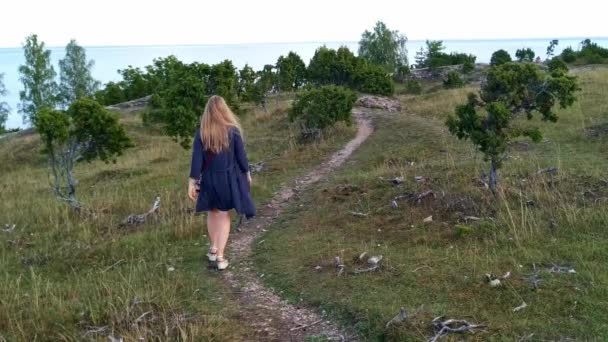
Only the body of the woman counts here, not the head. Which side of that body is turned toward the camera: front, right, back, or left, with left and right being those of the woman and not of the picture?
back

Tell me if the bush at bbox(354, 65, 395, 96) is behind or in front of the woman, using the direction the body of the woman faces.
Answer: in front

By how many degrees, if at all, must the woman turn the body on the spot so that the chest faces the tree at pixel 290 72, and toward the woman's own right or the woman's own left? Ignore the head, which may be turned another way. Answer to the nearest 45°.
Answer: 0° — they already face it

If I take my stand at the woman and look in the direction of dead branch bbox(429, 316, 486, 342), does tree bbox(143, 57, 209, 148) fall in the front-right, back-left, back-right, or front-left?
back-left

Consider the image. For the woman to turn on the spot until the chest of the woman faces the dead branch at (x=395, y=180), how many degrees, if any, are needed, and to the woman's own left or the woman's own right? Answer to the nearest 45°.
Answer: approximately 45° to the woman's own right

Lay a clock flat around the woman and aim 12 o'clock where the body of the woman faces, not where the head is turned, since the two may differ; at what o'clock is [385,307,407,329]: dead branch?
The dead branch is roughly at 5 o'clock from the woman.

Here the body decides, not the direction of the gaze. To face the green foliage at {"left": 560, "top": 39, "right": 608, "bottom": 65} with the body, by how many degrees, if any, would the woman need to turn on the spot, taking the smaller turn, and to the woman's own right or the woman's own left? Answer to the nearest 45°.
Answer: approximately 45° to the woman's own right

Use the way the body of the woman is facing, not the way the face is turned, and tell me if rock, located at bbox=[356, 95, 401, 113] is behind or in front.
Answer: in front

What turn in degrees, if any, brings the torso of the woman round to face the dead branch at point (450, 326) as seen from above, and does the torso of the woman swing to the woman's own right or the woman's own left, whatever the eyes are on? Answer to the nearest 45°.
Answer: approximately 135° to the woman's own right

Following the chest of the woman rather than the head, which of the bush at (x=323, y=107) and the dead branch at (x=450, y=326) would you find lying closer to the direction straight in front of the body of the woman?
the bush

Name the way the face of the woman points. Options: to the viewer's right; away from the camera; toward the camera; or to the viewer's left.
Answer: away from the camera

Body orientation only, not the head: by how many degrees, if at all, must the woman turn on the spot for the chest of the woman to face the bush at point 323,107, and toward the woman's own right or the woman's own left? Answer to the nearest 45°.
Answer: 0° — they already face it

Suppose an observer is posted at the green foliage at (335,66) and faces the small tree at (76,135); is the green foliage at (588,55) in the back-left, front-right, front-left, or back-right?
back-left

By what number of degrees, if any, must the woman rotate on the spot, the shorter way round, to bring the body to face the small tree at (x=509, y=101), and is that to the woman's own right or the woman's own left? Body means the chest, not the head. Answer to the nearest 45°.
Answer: approximately 90° to the woman's own right
